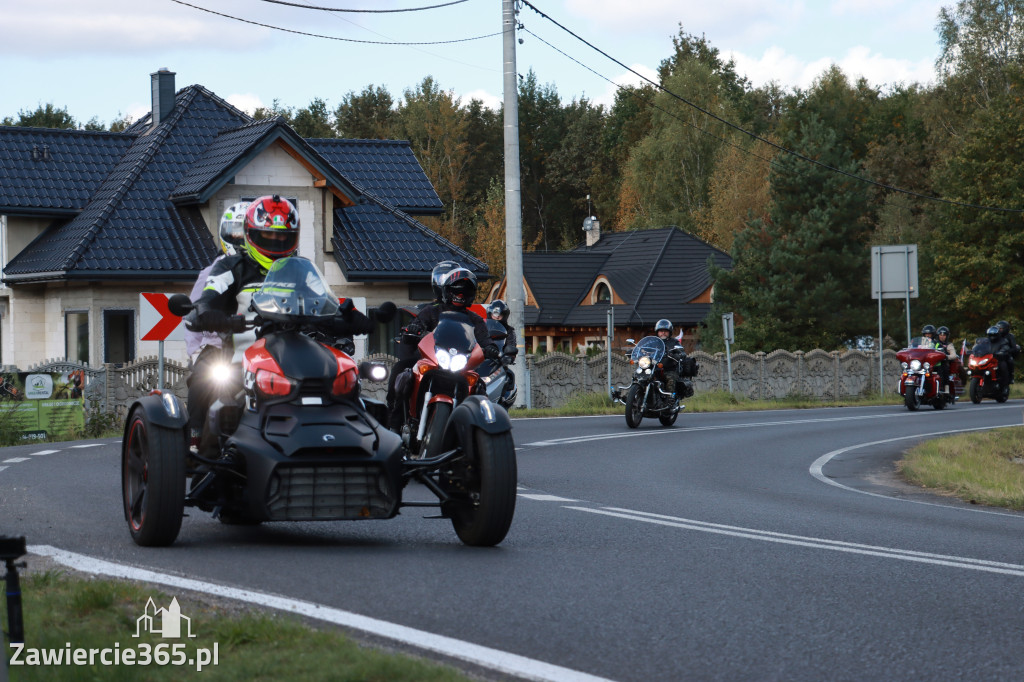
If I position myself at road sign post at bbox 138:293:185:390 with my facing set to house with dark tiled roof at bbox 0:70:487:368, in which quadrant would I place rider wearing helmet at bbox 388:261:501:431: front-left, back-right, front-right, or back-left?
back-right

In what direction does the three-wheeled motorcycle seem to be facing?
toward the camera

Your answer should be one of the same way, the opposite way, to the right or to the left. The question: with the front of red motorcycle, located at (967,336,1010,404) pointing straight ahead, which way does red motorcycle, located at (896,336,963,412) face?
the same way

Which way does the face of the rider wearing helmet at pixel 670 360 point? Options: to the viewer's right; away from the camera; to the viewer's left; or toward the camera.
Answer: toward the camera

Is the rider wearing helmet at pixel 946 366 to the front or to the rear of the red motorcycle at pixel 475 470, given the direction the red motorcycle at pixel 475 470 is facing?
to the rear

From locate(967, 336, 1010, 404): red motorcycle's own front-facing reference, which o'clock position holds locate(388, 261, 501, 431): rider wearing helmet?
The rider wearing helmet is roughly at 11 o'clock from the red motorcycle.

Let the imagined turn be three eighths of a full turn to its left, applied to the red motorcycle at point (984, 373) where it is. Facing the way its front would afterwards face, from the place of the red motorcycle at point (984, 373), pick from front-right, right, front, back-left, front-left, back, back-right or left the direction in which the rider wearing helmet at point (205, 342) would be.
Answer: right

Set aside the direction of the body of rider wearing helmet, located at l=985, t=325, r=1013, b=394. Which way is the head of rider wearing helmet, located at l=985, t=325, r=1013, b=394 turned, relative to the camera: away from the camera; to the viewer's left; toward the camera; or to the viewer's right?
toward the camera

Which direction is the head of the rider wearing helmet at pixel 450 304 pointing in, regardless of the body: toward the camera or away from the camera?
toward the camera

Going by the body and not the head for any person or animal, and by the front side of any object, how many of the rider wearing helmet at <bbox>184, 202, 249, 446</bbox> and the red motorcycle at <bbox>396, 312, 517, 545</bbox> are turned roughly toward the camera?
2

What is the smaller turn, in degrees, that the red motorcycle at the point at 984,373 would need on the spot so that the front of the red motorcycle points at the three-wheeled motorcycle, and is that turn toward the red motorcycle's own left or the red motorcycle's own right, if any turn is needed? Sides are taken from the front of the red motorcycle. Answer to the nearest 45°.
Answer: approximately 45° to the red motorcycle's own left

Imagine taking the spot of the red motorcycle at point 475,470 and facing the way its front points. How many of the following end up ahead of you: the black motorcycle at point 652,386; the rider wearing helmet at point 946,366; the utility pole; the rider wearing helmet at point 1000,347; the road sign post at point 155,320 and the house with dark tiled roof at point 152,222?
0

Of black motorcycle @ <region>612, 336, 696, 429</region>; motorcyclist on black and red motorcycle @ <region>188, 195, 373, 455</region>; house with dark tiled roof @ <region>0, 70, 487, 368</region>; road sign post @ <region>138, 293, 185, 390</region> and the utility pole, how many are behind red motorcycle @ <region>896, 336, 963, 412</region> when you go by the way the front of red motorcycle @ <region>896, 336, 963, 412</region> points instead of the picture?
0

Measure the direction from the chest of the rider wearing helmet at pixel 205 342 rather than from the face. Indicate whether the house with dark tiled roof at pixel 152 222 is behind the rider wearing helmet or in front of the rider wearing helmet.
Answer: behind

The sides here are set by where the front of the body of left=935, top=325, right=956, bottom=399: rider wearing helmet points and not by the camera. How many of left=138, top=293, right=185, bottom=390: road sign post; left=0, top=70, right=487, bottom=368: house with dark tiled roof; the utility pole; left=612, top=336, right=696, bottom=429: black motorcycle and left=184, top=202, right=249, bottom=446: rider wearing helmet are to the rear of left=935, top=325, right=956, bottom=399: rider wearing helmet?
0

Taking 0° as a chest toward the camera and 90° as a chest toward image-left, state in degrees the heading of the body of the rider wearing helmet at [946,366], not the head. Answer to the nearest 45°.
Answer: approximately 45°

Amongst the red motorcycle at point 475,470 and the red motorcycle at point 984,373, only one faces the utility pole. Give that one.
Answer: the red motorcycle at point 984,373

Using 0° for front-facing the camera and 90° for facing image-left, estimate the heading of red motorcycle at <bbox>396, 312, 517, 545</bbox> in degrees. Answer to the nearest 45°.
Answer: approximately 0°

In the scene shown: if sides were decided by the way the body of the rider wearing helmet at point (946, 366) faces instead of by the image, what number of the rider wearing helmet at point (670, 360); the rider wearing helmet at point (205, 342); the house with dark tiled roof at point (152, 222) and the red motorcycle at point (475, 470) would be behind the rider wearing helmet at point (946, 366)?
0

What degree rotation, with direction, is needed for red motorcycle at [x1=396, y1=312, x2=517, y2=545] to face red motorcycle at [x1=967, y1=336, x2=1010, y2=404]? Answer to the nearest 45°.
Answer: approximately 135° to its left

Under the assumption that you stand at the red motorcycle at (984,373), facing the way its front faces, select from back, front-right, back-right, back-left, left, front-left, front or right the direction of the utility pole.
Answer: front
